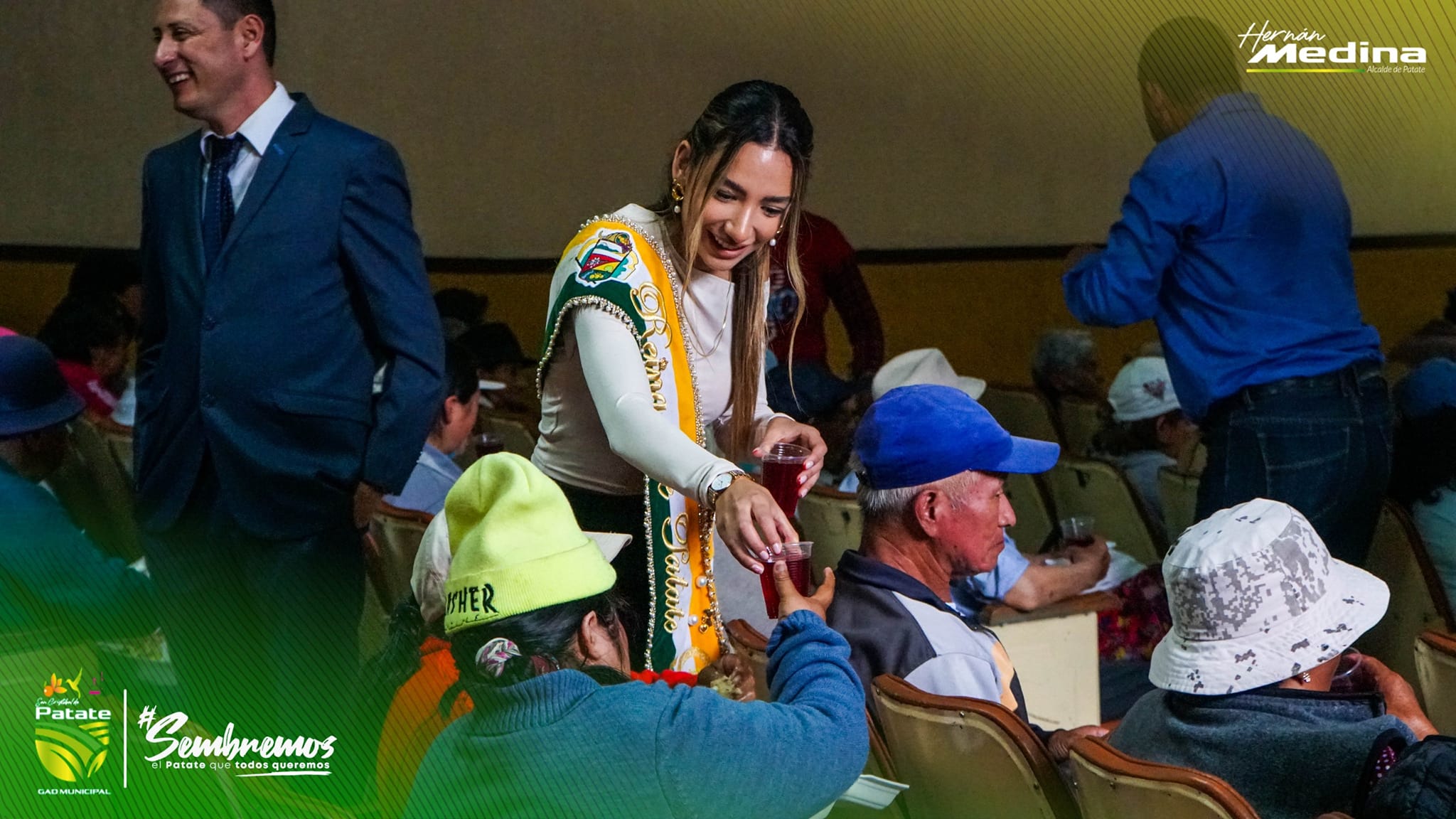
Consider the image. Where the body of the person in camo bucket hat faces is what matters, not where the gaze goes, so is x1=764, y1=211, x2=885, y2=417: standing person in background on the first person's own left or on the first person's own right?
on the first person's own left

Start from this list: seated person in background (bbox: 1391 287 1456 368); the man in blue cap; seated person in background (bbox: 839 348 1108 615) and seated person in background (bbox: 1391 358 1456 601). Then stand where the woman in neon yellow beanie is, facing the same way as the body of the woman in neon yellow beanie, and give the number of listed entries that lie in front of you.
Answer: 4

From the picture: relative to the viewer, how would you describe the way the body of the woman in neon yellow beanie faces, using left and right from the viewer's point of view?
facing away from the viewer and to the right of the viewer

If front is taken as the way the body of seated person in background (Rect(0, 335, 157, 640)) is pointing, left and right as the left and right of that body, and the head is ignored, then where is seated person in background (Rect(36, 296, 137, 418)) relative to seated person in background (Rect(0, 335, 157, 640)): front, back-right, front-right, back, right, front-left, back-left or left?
front-left

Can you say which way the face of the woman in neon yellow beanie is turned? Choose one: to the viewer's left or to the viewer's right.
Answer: to the viewer's right

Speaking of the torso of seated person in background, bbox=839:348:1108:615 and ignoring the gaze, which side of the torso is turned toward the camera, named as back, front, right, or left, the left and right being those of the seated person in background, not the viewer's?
right

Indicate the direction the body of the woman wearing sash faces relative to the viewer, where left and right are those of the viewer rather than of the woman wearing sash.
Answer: facing the viewer and to the right of the viewer

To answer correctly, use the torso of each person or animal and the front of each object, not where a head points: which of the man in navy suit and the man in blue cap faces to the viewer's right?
the man in blue cap

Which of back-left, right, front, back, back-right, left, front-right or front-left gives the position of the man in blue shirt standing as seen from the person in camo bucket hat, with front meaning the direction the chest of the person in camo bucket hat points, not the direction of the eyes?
front-left

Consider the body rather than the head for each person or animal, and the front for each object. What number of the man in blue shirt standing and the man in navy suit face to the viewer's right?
0

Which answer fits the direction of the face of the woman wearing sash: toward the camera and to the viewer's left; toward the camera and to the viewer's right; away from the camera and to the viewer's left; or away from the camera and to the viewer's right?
toward the camera and to the viewer's right
